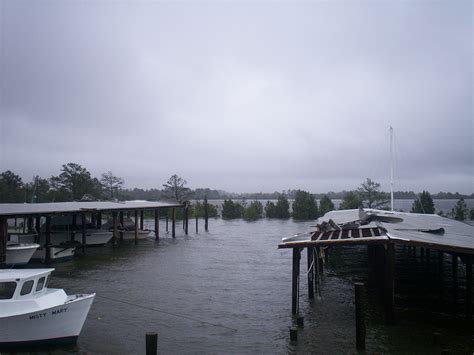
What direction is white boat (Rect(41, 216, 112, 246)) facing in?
to the viewer's right

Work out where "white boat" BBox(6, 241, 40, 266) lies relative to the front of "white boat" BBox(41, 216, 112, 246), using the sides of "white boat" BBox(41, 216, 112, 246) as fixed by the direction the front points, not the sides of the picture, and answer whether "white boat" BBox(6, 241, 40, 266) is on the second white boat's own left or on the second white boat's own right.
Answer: on the second white boat's own right

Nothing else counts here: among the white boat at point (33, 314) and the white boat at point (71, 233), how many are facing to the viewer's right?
2

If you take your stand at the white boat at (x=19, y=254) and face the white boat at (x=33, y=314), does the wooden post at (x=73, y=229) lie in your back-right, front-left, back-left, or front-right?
back-left

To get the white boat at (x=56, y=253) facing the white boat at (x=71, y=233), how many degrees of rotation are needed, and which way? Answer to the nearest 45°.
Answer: approximately 90° to its left

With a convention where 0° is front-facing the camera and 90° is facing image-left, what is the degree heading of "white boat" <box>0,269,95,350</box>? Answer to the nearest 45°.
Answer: approximately 270°

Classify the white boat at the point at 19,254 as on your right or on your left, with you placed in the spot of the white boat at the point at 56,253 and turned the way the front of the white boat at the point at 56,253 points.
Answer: on your right

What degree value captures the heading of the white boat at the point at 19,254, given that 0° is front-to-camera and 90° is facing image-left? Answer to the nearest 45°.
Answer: approximately 270°

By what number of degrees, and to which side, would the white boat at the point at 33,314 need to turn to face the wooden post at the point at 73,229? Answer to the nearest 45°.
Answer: approximately 90° to its left
